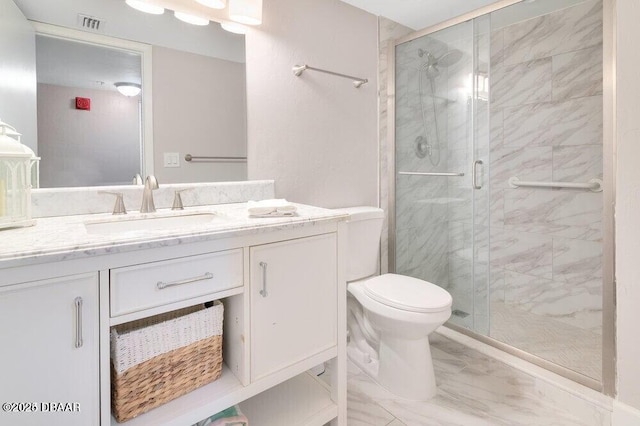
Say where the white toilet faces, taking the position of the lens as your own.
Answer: facing the viewer and to the right of the viewer

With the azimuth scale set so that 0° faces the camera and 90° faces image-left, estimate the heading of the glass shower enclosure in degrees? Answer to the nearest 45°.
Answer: approximately 45°

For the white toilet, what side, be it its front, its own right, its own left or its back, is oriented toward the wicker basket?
right

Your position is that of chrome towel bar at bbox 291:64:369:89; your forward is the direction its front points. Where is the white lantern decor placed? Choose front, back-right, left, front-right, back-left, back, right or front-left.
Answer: right

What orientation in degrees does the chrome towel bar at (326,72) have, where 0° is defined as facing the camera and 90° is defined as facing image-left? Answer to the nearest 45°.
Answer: approximately 315°

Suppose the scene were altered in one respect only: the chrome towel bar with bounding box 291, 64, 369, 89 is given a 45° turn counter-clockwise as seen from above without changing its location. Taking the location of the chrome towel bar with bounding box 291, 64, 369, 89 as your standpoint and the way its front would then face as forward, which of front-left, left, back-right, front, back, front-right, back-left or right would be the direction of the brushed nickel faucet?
back-right

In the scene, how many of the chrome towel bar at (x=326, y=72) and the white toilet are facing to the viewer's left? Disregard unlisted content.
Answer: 0

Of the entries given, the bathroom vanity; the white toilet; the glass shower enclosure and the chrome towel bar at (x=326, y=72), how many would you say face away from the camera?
0

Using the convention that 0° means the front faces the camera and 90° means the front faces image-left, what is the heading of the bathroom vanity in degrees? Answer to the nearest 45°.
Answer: approximately 315°

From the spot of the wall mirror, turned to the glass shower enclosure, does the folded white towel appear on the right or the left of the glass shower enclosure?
right

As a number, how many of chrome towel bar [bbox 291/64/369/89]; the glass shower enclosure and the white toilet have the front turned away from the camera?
0
